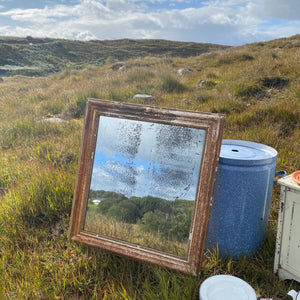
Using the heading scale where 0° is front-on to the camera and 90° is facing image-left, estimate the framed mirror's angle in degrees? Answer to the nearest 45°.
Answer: approximately 45°
